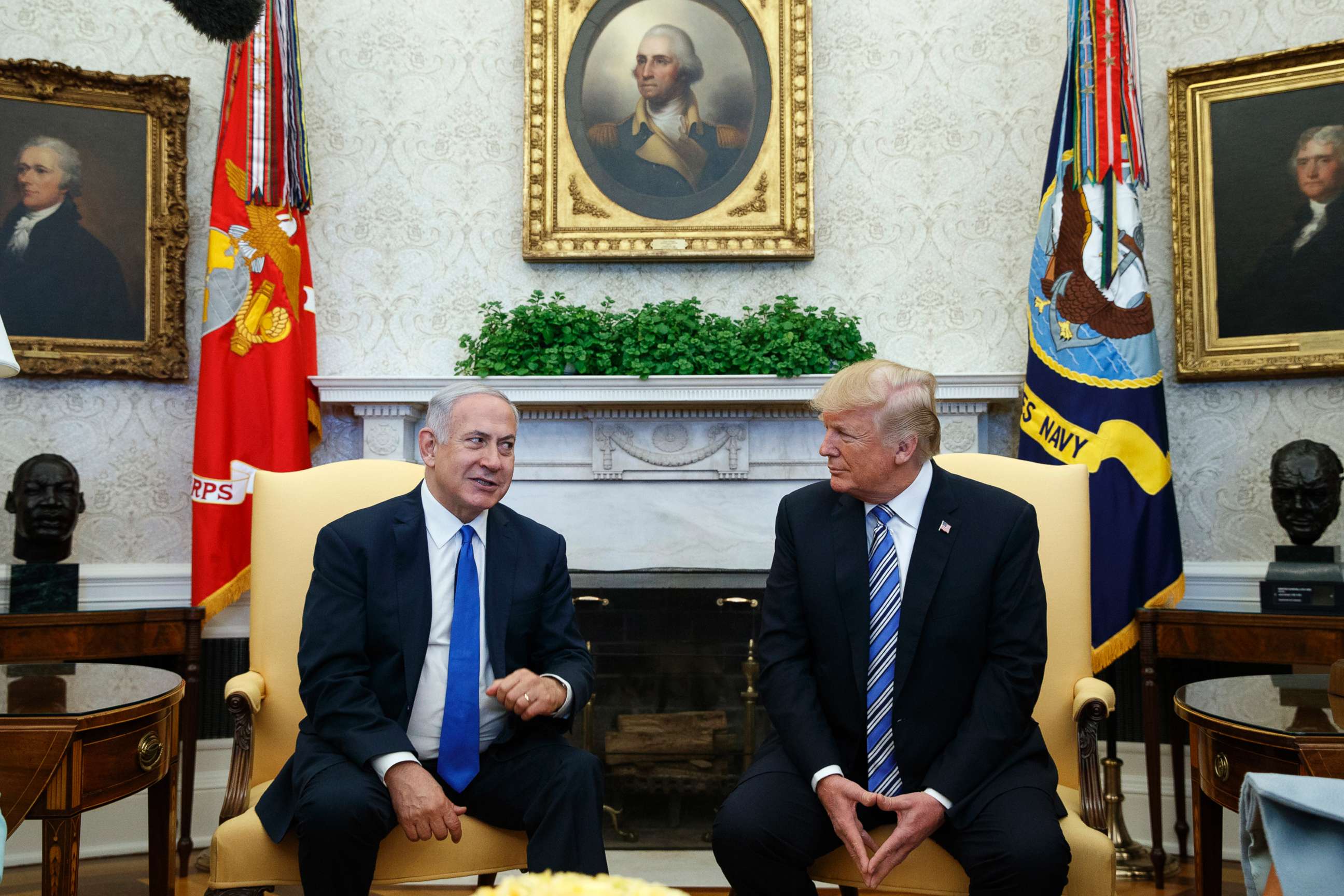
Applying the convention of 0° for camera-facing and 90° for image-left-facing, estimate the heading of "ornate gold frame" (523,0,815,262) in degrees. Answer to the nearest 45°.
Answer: approximately 0°

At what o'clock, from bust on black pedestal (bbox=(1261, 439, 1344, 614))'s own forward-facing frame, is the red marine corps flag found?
The red marine corps flag is roughly at 2 o'clock from the bust on black pedestal.

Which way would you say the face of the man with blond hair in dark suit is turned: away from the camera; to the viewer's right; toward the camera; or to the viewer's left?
to the viewer's left

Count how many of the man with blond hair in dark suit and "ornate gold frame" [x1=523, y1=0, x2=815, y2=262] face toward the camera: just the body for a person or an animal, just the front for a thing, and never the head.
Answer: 2

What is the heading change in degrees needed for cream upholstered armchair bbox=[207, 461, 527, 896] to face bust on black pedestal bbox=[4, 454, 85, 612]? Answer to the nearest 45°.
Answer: approximately 135° to its right

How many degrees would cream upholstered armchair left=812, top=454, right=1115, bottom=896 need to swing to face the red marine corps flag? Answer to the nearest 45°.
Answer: approximately 90° to its right
